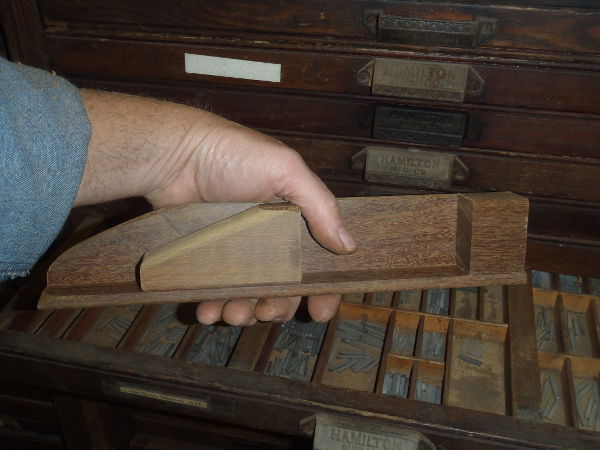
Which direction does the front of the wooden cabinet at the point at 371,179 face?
toward the camera

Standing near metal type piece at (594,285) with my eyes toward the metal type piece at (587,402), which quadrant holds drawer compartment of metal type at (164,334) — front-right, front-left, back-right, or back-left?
front-right

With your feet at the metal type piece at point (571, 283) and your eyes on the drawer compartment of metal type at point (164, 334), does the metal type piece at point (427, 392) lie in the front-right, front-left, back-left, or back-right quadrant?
front-left
